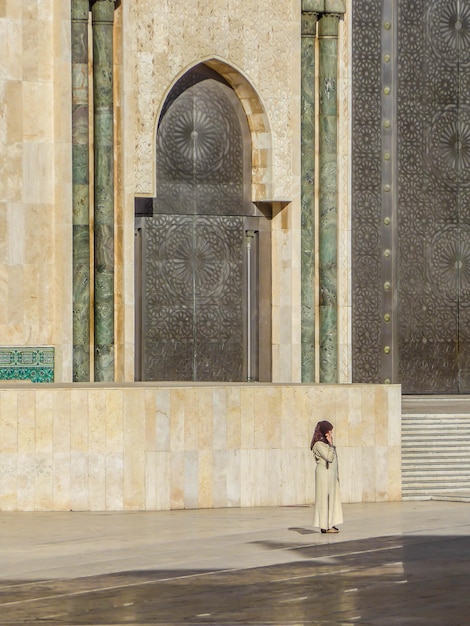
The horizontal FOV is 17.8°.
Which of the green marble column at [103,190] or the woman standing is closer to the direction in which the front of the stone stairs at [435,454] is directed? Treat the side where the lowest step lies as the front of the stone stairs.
the woman standing

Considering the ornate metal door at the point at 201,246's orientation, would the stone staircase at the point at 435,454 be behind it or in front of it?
in front

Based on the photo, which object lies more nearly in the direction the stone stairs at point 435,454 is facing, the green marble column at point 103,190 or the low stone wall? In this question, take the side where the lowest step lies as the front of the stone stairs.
the low stone wall

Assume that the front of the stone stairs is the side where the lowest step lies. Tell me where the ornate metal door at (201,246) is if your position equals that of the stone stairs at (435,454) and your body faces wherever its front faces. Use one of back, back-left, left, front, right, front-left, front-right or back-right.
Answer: back-right

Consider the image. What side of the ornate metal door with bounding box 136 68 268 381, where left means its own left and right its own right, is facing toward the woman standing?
front

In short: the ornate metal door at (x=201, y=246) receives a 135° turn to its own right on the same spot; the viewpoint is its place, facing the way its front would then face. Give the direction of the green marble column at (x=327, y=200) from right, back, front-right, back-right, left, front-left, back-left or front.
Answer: back-right

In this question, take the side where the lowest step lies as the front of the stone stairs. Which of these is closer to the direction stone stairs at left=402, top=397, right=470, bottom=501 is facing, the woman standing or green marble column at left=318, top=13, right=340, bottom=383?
the woman standing

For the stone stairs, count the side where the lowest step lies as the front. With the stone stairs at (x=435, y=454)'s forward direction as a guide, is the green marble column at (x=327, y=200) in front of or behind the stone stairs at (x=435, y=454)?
behind
